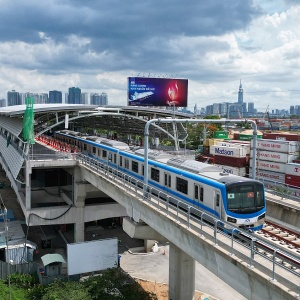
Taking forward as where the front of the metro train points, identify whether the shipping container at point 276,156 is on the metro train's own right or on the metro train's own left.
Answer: on the metro train's own left

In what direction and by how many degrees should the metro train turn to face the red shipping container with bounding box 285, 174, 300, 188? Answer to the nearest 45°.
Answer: approximately 90° to its left

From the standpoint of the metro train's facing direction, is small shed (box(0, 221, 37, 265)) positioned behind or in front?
behind

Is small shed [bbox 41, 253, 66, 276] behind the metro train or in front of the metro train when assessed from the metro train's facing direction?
behind

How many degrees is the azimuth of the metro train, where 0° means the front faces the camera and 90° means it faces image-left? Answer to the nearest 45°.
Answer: approximately 315°

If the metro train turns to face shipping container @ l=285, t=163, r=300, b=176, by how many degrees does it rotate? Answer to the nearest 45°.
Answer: approximately 90° to its left

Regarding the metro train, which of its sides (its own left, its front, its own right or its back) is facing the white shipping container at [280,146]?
left

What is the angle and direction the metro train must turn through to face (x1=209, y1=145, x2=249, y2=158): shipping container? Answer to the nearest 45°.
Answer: approximately 135° to its left

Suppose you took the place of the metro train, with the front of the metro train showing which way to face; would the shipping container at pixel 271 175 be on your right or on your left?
on your left

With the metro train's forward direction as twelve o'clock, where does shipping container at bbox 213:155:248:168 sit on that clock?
The shipping container is roughly at 8 o'clock from the metro train.
